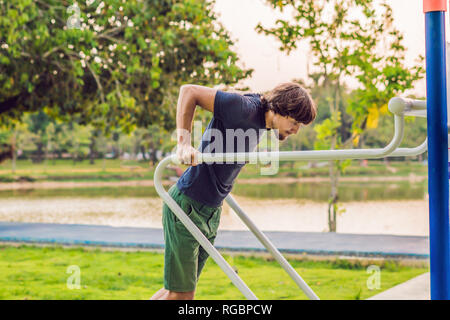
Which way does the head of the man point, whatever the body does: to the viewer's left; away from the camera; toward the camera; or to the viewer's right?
to the viewer's right

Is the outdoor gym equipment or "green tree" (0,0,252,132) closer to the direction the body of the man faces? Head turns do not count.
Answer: the outdoor gym equipment

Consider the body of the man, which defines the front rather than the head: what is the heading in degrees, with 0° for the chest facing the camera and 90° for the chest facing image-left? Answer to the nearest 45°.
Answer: approximately 270°
